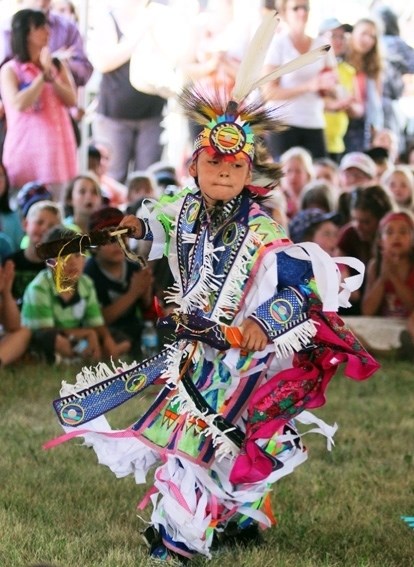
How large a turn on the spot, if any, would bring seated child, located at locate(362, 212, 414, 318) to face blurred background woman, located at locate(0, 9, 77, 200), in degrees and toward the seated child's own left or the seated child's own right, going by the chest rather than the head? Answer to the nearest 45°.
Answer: approximately 90° to the seated child's own right

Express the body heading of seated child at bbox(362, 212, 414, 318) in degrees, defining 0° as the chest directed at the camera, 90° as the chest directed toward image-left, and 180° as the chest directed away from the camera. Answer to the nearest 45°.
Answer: approximately 0°

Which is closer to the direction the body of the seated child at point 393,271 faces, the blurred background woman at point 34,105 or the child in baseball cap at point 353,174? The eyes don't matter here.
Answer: the blurred background woman

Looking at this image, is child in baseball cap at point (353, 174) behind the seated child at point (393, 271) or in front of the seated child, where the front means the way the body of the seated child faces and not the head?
behind
